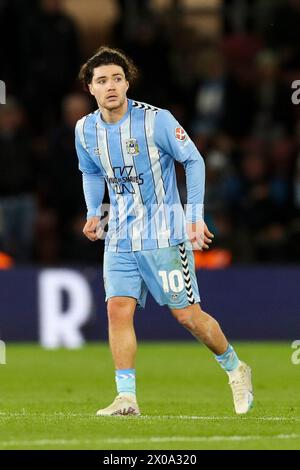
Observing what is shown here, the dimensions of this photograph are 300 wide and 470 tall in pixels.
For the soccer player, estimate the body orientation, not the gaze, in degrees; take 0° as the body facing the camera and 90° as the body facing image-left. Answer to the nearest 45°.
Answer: approximately 45°
